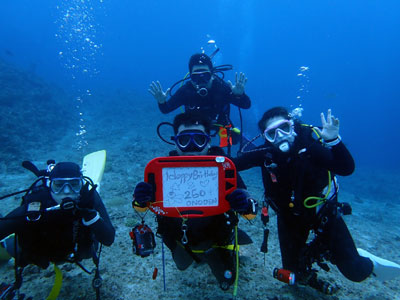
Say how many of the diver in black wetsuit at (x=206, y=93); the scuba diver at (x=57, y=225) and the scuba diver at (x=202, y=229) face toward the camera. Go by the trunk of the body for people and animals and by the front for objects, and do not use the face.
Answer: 3

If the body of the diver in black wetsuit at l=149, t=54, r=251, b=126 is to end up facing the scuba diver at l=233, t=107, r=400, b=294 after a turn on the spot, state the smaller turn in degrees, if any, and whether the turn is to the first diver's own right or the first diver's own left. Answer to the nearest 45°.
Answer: approximately 45° to the first diver's own left

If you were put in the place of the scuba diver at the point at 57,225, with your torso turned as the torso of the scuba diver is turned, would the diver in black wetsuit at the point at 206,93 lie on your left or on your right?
on your left

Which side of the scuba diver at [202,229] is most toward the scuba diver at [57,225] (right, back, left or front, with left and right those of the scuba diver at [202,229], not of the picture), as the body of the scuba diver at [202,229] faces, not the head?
right

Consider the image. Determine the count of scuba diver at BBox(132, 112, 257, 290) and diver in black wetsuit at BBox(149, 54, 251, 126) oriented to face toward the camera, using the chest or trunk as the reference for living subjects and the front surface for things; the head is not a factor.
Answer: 2

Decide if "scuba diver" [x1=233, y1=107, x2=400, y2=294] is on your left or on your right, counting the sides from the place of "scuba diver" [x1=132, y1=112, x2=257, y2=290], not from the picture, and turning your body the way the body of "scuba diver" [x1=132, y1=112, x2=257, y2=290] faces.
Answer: on your left

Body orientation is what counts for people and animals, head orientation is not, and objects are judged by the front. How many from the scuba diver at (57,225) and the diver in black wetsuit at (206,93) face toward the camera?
2

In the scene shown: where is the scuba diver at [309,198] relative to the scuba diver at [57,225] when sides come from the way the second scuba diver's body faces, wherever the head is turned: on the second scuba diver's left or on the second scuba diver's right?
on the second scuba diver's left

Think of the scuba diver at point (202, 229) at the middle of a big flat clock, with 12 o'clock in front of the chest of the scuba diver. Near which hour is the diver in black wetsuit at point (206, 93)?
The diver in black wetsuit is roughly at 6 o'clock from the scuba diver.

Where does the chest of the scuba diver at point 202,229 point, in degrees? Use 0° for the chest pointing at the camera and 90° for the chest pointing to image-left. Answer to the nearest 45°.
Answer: approximately 0°

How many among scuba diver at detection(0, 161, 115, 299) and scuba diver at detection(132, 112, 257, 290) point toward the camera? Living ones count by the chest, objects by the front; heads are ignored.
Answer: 2
